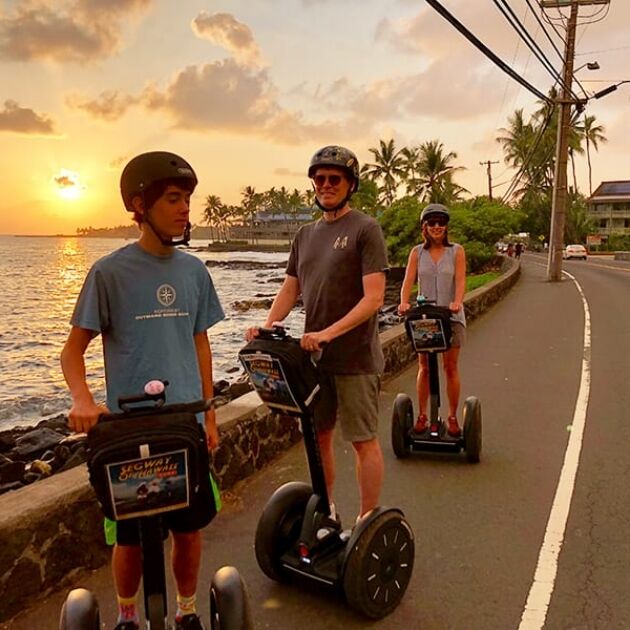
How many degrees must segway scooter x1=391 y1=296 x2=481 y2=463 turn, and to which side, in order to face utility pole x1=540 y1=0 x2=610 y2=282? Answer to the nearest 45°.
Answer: approximately 180°

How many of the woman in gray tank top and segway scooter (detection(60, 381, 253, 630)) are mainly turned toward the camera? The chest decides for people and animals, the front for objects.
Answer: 2

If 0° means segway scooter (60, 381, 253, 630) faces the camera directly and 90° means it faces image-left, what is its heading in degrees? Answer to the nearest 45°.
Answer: approximately 0°

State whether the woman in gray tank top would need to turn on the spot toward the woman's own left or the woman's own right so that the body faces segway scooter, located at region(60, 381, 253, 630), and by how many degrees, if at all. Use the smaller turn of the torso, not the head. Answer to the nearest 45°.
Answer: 0° — they already face it

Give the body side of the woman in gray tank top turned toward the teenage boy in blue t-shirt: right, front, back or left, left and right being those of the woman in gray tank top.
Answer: front

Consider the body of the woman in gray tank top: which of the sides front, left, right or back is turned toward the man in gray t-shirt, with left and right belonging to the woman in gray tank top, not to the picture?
front

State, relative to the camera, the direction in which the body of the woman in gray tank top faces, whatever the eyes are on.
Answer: toward the camera

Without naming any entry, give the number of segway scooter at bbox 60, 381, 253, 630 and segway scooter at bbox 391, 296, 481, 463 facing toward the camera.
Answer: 2

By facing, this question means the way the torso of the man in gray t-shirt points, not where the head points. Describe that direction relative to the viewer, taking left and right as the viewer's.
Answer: facing the viewer and to the left of the viewer

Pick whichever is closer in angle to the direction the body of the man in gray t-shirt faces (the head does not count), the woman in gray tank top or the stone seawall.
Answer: the stone seawall
